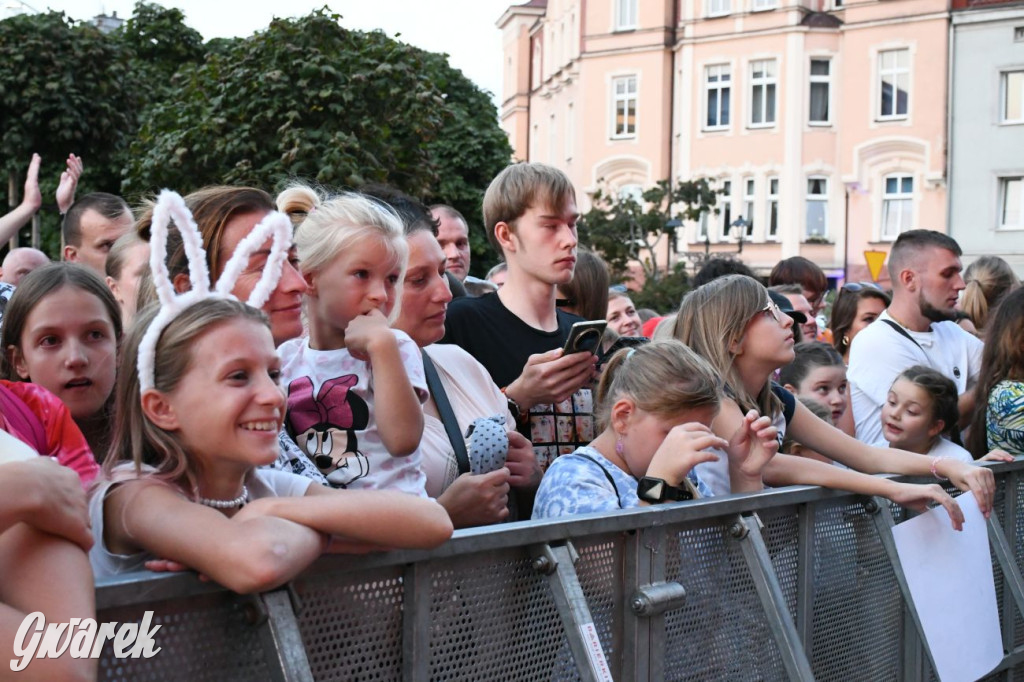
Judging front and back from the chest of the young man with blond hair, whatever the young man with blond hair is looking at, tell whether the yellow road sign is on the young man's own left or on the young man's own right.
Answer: on the young man's own left

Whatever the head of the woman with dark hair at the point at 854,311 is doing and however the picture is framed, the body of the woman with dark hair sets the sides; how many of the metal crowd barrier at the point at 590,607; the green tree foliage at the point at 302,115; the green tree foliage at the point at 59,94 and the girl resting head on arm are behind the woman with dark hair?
2

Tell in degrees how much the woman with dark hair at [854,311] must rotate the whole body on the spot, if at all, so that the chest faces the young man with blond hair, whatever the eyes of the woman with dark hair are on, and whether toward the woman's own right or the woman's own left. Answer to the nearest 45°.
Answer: approximately 45° to the woman's own right

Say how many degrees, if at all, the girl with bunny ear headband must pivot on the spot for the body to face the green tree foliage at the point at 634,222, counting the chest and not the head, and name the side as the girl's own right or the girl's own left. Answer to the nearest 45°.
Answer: approximately 135° to the girl's own left

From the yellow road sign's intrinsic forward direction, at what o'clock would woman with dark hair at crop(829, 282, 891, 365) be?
The woman with dark hair is roughly at 12 o'clock from the yellow road sign.

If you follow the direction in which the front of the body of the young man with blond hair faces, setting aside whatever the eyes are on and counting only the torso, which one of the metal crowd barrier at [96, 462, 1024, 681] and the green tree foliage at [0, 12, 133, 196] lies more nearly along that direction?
the metal crowd barrier

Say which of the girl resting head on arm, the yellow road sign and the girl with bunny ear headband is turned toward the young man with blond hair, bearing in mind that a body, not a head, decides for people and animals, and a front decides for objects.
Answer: the yellow road sign

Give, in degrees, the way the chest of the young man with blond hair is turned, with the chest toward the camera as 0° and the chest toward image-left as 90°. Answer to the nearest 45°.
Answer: approximately 315°

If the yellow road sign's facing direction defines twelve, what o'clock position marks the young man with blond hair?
The young man with blond hair is roughly at 12 o'clock from the yellow road sign.

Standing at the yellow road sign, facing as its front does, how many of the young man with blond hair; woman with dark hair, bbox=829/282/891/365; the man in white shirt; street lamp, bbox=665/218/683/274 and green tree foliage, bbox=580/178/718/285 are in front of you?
3
